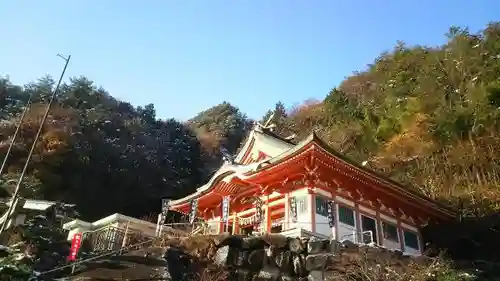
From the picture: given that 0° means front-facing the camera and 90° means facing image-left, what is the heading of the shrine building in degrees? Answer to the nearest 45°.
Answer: approximately 45°

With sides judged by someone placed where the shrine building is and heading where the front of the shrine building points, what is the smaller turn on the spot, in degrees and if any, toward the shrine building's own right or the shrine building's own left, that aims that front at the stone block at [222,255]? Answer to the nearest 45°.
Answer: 0° — it already faces it

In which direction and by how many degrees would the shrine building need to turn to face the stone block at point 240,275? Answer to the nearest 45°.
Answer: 0° — it already faces it
